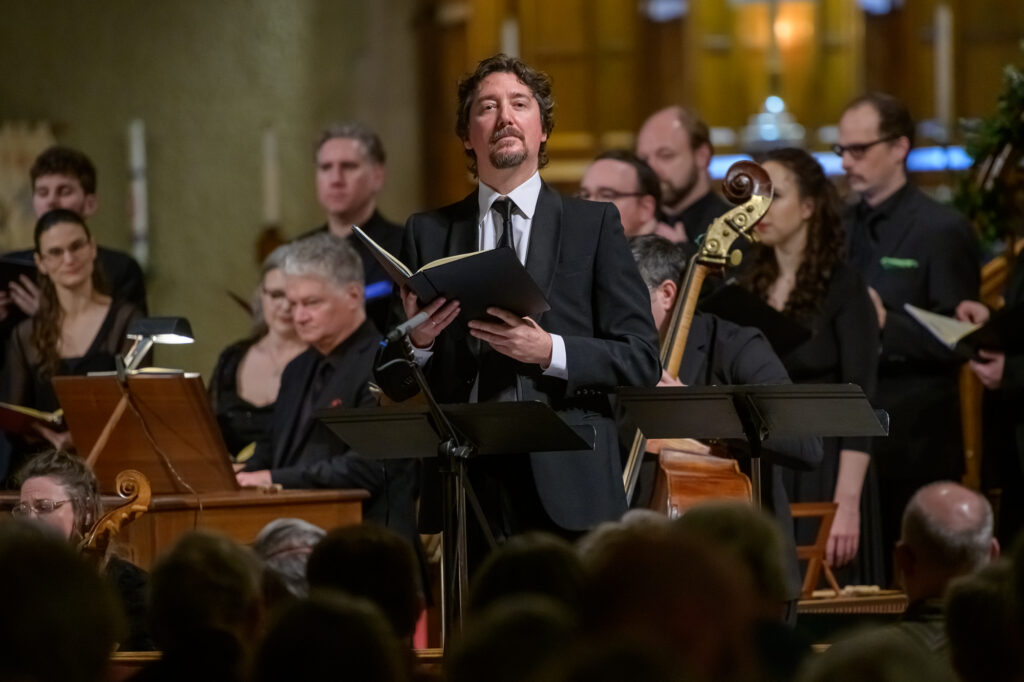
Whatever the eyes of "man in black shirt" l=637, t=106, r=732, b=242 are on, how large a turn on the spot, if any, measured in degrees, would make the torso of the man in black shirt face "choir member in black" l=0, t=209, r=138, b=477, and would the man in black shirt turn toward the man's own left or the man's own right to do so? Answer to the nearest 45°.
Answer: approximately 45° to the man's own right

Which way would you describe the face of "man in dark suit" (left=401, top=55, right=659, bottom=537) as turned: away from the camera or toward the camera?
toward the camera

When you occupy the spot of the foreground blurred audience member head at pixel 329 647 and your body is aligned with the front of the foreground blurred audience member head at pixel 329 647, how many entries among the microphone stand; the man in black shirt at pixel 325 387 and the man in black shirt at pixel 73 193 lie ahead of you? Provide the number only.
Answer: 3

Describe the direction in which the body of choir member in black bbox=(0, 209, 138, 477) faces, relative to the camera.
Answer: toward the camera

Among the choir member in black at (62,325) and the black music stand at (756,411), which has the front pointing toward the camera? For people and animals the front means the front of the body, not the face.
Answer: the choir member in black

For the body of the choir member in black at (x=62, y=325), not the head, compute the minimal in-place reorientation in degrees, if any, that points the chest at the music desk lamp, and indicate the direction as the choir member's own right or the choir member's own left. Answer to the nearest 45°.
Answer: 0° — they already face it

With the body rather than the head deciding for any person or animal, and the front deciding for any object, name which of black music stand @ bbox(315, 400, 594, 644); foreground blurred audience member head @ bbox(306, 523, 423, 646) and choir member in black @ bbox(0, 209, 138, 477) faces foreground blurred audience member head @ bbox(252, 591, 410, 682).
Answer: the choir member in black

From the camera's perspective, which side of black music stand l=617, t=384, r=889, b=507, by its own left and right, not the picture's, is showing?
back

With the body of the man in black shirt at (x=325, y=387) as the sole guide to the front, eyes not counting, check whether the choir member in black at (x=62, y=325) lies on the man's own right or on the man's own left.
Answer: on the man's own right

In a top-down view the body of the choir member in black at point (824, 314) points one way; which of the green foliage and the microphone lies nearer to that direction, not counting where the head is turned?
the microphone

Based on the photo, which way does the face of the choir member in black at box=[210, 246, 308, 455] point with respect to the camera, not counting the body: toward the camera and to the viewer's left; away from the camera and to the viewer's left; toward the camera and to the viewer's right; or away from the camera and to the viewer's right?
toward the camera and to the viewer's right

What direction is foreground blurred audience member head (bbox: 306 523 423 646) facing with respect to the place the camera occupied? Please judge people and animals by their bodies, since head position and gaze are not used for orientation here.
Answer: facing away from the viewer

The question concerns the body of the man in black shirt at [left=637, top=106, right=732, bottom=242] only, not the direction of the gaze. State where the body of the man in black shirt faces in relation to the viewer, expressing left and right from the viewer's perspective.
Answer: facing the viewer and to the left of the viewer

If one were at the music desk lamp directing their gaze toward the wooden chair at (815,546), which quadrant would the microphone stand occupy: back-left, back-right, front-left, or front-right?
front-right
